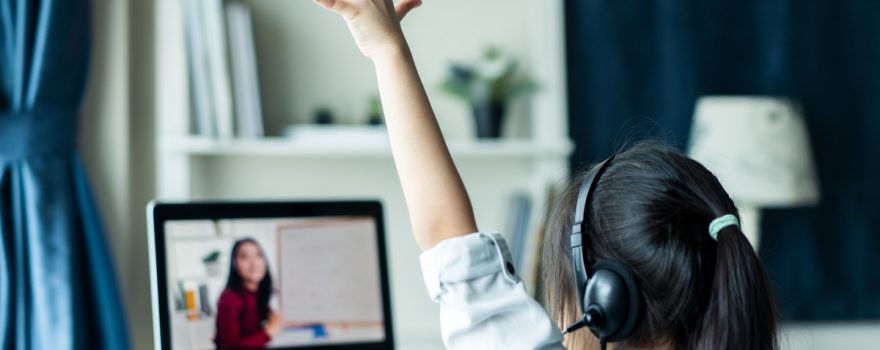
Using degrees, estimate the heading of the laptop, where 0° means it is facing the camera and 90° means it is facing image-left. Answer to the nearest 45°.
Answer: approximately 0°

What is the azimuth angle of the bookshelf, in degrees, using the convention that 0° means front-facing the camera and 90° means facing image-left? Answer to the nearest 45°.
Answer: approximately 0°

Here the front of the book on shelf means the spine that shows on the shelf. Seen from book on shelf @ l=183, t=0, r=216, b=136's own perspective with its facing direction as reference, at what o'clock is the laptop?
The laptop is roughly at 12 o'clock from the book on shelf.

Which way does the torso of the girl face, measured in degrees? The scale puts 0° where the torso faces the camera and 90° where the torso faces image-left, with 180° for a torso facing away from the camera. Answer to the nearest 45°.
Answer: approximately 135°

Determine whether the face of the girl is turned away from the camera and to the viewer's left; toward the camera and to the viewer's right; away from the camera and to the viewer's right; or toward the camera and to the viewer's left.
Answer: away from the camera and to the viewer's left

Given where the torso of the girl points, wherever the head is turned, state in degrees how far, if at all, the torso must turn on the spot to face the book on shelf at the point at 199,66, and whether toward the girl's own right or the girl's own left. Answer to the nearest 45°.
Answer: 0° — they already face it

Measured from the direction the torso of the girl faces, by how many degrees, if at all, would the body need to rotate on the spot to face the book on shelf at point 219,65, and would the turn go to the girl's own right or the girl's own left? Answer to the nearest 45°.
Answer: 0° — they already face it

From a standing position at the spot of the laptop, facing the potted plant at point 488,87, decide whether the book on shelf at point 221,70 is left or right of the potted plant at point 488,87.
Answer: left
